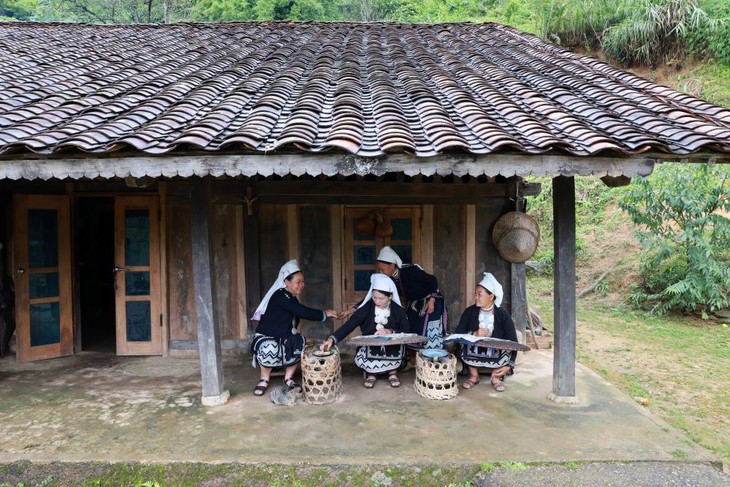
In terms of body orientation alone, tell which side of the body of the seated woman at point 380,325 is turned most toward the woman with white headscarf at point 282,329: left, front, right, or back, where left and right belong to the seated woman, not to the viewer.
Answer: right

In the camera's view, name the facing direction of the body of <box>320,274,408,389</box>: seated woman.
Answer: toward the camera

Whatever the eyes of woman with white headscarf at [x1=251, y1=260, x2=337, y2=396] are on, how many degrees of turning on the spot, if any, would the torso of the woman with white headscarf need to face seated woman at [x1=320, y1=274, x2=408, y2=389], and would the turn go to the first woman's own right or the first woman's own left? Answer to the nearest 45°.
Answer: approximately 45° to the first woman's own left

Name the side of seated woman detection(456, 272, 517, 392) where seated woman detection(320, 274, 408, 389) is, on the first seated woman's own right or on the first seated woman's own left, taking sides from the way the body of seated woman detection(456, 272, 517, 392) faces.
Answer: on the first seated woman's own right

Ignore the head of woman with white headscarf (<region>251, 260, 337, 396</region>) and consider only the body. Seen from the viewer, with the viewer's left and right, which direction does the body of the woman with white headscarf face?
facing the viewer and to the right of the viewer

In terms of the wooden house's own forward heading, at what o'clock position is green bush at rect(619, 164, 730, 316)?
The green bush is roughly at 8 o'clock from the wooden house.

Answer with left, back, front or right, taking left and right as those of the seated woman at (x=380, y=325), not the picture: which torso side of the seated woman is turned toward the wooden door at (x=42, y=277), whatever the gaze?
right

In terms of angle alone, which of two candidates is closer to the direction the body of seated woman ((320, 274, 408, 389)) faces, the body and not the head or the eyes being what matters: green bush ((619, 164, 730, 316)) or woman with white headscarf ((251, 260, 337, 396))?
the woman with white headscarf

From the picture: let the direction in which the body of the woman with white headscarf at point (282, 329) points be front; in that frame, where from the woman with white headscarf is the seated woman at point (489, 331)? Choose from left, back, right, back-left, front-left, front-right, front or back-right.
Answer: front-left

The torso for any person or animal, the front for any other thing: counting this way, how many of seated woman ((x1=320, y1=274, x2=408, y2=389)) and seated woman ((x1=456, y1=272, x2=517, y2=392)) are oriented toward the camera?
2

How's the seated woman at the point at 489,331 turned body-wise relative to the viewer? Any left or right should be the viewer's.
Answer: facing the viewer
